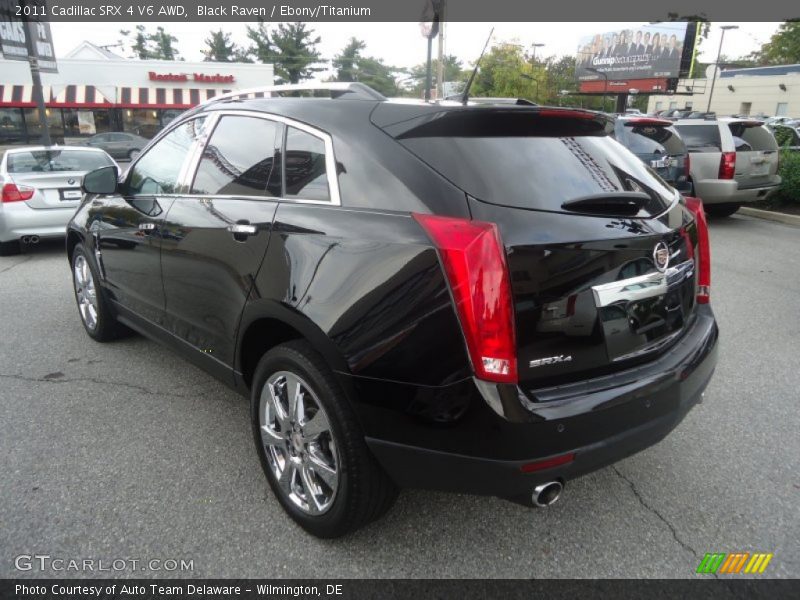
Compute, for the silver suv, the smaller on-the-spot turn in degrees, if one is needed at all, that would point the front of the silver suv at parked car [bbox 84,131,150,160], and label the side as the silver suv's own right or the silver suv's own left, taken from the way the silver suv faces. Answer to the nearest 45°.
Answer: approximately 45° to the silver suv's own left

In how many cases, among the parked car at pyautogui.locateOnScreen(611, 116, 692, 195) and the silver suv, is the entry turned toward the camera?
0

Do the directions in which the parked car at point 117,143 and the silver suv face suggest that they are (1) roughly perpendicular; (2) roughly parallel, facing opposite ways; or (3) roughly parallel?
roughly perpendicular

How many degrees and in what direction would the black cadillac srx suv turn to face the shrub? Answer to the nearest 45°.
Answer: approximately 90° to its right

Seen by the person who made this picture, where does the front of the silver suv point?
facing away from the viewer and to the left of the viewer

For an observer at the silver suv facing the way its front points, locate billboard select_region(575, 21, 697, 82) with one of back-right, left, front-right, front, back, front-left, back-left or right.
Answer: front-right

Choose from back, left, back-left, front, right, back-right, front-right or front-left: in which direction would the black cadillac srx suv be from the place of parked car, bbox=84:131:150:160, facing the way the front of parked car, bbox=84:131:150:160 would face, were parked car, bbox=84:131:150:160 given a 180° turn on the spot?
right

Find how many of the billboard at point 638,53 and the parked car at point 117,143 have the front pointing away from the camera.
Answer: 0

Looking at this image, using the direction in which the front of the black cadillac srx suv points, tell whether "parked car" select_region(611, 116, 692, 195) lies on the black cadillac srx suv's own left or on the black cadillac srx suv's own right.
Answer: on the black cadillac srx suv's own right

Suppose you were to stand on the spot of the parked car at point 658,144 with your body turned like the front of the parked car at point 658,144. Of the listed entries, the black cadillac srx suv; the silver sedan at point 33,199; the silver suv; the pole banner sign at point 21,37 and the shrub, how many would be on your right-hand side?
2

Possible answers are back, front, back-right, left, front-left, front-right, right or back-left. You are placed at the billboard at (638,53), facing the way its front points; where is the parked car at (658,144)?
front-left

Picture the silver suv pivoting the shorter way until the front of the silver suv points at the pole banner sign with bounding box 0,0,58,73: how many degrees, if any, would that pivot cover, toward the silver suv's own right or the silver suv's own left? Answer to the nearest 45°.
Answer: approximately 45° to the silver suv's own left

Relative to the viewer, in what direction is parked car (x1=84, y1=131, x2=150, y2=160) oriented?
to the viewer's left

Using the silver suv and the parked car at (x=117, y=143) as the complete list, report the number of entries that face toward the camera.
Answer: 0

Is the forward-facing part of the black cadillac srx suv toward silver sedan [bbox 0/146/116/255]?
yes

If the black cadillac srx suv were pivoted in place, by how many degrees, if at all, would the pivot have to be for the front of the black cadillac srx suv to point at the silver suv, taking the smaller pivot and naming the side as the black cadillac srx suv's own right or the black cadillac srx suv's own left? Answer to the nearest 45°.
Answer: approximately 90° to the black cadillac srx suv's own right

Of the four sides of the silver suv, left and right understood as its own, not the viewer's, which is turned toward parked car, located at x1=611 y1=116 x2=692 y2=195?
left

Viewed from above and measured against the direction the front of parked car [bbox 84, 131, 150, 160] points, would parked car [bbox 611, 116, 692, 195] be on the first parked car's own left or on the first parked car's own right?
on the first parked car's own left
